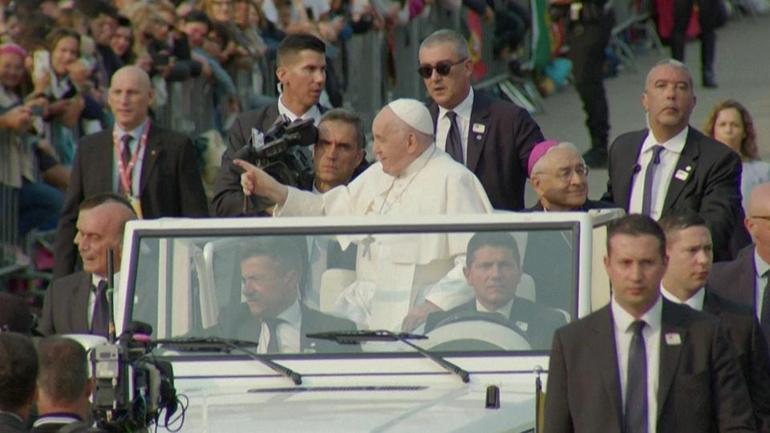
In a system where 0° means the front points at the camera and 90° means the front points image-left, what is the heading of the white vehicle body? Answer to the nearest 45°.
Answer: approximately 0°

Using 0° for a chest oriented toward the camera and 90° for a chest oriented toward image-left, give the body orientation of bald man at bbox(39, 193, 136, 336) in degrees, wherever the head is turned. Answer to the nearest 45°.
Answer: approximately 45°

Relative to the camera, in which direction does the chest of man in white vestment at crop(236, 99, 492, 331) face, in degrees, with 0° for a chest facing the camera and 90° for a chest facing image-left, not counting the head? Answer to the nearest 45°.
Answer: approximately 45°

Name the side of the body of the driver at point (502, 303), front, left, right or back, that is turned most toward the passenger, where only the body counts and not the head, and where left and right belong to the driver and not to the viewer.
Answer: right

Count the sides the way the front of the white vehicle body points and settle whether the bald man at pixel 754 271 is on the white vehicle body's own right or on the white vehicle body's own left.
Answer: on the white vehicle body's own left

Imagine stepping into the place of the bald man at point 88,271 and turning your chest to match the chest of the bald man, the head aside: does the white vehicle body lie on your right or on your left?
on your left

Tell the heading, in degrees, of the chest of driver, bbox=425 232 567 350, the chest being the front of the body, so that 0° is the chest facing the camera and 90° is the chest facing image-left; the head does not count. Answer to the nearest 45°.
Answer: approximately 0°
